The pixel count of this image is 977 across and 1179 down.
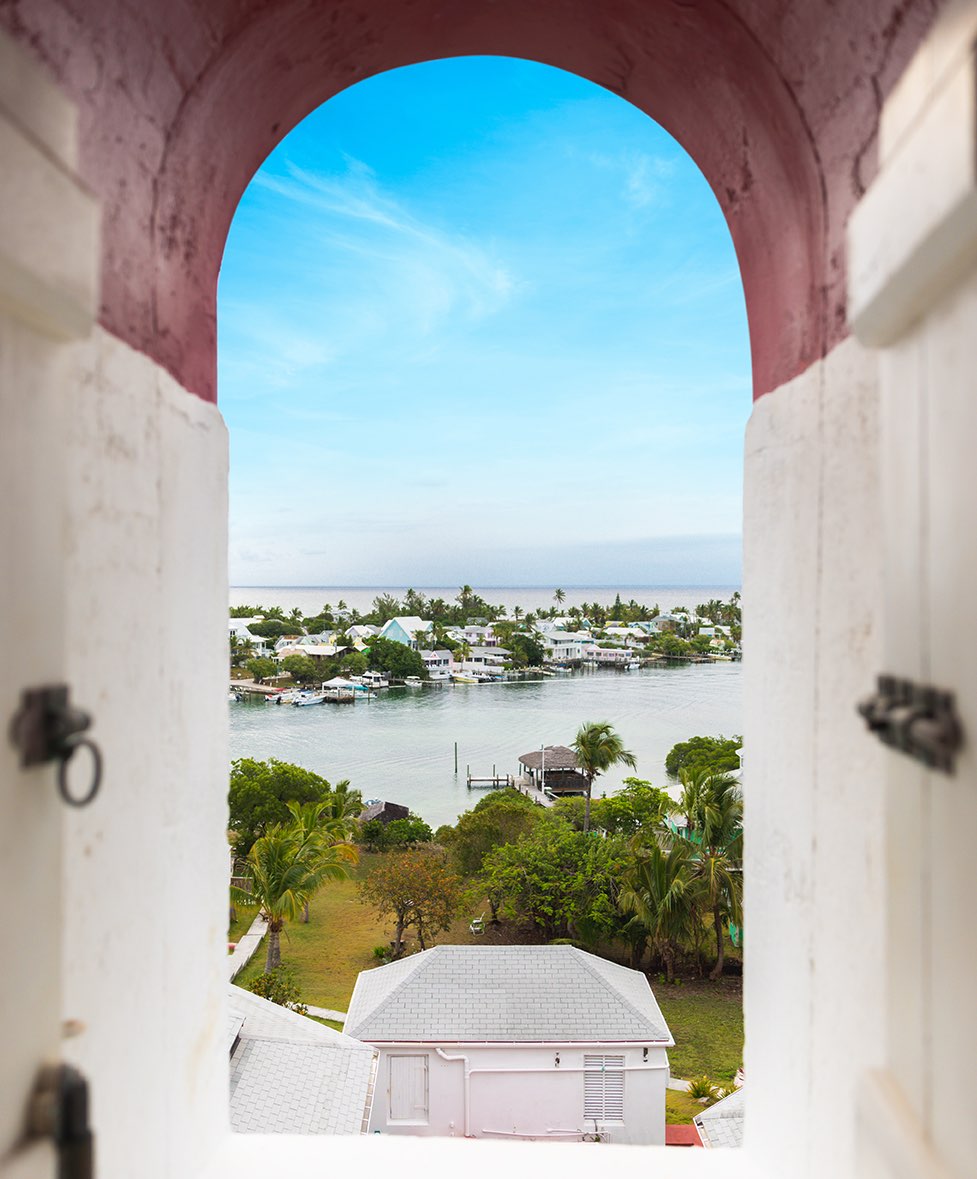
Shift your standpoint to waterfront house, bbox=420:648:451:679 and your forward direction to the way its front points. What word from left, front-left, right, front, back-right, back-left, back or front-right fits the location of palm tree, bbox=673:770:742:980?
front

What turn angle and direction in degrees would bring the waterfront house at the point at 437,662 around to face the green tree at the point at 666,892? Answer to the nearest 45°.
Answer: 0° — it already faces it

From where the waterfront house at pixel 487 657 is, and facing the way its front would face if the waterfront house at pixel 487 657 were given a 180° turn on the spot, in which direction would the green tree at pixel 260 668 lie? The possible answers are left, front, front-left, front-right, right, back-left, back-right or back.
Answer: back-left

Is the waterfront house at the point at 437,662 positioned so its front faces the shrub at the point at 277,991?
yes

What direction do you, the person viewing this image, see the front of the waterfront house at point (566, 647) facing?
facing the viewer

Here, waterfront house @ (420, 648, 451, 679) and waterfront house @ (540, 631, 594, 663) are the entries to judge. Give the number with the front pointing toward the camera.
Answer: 2

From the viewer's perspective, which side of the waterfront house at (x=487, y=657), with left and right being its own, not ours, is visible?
front

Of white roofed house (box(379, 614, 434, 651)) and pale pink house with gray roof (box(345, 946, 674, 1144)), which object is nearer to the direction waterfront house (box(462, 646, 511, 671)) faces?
the pale pink house with gray roof

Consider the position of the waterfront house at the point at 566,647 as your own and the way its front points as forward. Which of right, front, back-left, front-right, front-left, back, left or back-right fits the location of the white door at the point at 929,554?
front

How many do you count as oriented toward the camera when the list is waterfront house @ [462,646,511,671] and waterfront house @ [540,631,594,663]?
2

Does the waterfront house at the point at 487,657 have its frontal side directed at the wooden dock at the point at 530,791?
yes

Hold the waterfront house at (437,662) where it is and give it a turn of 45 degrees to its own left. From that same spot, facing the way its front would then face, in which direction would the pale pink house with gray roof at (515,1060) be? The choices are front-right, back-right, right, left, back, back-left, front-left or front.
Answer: front-right

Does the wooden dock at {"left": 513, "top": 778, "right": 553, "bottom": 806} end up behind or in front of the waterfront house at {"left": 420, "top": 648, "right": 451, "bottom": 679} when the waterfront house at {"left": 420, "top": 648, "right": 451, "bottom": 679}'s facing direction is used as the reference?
in front

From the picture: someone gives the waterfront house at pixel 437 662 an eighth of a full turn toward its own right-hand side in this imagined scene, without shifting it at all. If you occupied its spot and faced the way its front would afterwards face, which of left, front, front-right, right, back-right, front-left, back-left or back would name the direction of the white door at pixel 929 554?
front-left

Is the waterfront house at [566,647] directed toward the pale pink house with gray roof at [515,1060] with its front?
yes

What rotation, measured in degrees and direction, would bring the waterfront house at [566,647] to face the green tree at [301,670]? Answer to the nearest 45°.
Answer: approximately 45° to its right
